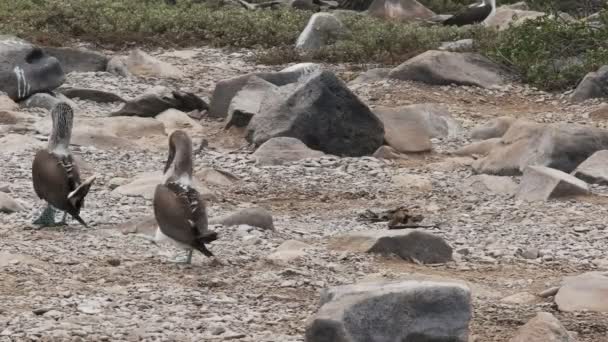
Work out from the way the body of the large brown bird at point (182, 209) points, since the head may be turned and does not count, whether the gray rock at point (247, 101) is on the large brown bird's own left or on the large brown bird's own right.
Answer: on the large brown bird's own right

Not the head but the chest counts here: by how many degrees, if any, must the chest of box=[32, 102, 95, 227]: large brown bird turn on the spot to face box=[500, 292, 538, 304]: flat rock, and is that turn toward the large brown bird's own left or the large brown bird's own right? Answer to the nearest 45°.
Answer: approximately 180°

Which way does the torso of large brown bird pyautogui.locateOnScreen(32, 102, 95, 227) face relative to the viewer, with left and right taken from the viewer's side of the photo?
facing away from the viewer and to the left of the viewer

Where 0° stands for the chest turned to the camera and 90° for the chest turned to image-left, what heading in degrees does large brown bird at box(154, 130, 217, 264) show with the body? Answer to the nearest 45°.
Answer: approximately 135°

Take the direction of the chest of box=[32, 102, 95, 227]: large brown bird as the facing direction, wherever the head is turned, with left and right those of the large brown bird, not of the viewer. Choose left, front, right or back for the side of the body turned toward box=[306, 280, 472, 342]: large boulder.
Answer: back

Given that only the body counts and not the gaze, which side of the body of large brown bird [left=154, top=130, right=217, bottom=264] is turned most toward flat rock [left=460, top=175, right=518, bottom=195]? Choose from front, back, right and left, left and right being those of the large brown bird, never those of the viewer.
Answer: right
